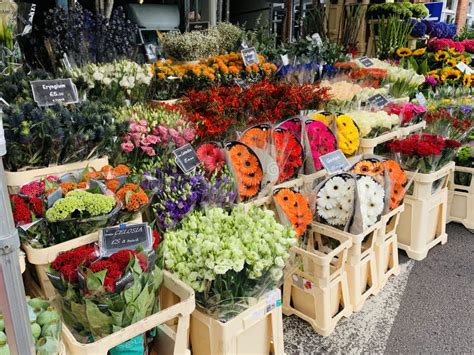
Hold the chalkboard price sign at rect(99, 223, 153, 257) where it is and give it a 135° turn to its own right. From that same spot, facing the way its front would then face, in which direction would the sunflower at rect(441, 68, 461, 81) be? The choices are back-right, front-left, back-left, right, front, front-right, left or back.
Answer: right

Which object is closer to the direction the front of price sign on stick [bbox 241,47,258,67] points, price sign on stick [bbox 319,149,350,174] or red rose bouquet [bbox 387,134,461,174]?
the price sign on stick

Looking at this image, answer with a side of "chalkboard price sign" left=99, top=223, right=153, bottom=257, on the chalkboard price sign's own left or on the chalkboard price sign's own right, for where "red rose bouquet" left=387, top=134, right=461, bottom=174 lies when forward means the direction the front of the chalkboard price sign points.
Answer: on the chalkboard price sign's own left

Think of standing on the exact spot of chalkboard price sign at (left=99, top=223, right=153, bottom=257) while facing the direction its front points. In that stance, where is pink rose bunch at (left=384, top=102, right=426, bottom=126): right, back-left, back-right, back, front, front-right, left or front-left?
back-left

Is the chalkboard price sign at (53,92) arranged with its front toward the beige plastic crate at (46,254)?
yes

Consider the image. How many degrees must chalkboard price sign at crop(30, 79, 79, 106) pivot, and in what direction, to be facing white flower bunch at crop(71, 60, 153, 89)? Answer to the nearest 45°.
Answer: approximately 135° to its left
